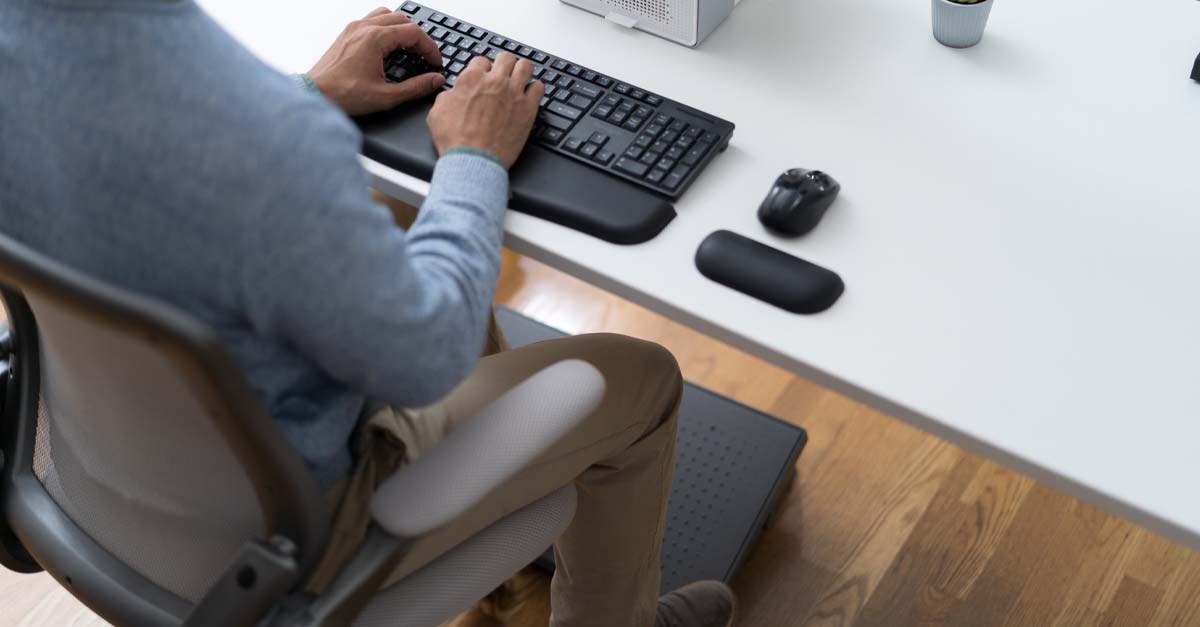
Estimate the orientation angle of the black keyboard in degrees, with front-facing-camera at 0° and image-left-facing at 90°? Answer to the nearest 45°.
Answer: approximately 45°

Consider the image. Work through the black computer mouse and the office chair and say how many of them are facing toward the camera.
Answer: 0

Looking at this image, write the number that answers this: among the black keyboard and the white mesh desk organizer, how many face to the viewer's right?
0

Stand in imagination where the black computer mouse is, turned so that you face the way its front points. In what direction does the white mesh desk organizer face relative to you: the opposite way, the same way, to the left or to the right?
the opposite way

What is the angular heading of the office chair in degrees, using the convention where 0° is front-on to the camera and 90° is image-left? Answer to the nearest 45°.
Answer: approximately 225°

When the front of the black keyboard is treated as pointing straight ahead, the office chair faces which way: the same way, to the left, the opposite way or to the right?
the opposite way

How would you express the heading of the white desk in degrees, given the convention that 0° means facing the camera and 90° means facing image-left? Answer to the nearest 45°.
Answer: approximately 45°

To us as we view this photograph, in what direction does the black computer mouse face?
facing away from the viewer and to the right of the viewer

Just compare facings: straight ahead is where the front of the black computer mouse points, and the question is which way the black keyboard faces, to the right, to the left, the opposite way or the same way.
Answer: the opposite way

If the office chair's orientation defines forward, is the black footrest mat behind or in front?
in front

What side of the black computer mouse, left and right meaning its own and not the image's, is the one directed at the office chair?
back
